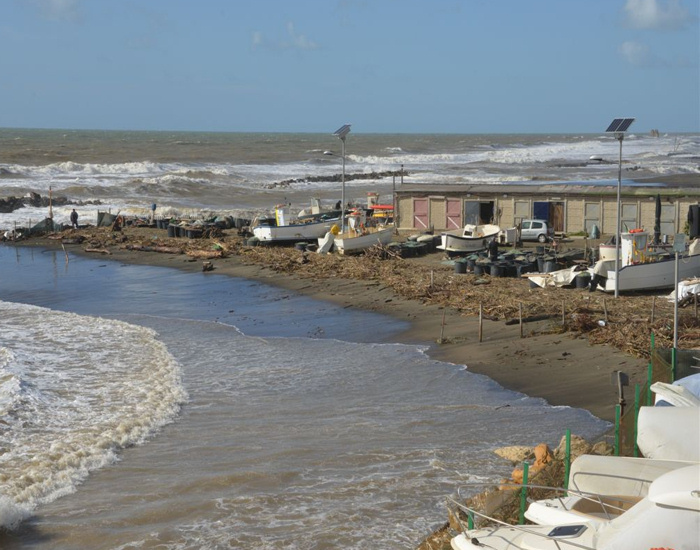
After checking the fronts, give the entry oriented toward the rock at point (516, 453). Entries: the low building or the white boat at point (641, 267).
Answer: the low building

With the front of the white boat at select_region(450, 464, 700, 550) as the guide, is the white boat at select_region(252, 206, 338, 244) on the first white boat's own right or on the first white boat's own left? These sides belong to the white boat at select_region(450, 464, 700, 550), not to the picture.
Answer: on the first white boat's own right

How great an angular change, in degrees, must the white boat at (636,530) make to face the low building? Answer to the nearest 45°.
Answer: approximately 90° to its right

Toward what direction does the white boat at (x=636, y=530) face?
to the viewer's left

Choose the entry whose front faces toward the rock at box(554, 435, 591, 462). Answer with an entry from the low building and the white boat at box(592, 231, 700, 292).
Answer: the low building

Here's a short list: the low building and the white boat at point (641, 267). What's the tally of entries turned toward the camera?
1

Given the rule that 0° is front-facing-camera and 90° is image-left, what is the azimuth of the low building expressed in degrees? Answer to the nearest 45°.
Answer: approximately 0°

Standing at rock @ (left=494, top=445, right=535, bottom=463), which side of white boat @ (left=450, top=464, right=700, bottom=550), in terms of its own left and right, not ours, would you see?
right
